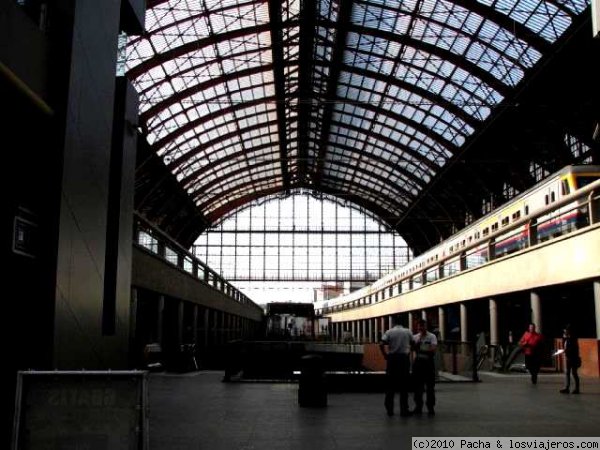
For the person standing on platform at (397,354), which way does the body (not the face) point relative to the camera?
away from the camera

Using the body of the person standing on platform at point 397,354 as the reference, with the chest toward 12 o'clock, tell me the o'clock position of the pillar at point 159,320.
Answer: The pillar is roughly at 11 o'clock from the person standing on platform.

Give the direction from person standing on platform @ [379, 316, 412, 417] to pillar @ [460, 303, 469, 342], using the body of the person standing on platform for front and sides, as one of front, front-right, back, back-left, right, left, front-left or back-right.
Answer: front

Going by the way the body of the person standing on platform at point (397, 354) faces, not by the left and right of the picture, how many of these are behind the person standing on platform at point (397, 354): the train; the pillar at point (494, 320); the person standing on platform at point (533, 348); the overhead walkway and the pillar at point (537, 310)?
0

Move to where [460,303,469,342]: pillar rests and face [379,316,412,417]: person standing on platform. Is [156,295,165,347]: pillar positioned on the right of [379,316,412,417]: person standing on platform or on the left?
right

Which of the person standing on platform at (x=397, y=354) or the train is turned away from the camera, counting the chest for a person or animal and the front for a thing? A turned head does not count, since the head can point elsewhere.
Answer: the person standing on platform

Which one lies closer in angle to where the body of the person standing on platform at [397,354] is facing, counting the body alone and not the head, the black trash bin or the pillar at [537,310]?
the pillar

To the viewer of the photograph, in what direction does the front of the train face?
facing the viewer and to the right of the viewer

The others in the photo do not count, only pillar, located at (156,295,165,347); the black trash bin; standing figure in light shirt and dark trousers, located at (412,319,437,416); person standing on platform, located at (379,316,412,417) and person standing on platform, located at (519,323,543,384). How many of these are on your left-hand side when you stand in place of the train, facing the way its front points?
0
